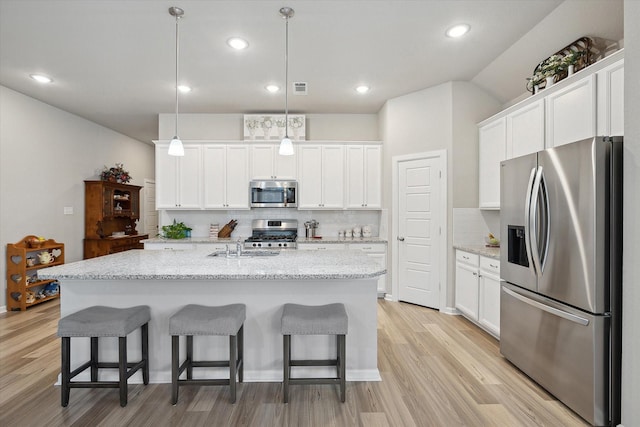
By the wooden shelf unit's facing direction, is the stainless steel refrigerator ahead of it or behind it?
ahead

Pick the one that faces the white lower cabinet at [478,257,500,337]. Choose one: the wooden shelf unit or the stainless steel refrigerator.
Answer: the wooden shelf unit

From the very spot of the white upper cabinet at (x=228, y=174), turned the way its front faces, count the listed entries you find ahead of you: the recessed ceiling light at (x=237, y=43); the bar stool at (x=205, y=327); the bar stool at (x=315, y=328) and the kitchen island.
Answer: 4

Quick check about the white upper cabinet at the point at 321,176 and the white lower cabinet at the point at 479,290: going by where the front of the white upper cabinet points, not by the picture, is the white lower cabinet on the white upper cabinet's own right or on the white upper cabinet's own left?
on the white upper cabinet's own left

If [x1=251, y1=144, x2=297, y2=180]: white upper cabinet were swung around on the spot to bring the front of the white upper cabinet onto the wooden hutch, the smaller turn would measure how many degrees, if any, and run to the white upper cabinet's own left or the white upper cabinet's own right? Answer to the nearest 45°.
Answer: approximately 90° to the white upper cabinet's own right

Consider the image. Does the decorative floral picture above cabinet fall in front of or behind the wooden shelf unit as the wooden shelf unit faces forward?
in front

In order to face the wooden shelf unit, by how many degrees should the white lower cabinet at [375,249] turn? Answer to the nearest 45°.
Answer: approximately 90° to its right

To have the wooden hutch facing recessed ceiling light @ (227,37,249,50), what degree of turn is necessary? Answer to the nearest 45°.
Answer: approximately 45° to its right

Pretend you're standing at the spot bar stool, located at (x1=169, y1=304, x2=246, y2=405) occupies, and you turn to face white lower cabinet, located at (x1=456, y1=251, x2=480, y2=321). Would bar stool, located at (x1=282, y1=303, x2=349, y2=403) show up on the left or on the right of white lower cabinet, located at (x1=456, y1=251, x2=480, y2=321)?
right

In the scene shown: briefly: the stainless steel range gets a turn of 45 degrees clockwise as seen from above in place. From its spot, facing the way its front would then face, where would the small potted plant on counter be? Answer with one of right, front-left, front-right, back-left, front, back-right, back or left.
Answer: front-right

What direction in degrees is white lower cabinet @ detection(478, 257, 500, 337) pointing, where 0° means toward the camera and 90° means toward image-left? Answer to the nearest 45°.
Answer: approximately 45°

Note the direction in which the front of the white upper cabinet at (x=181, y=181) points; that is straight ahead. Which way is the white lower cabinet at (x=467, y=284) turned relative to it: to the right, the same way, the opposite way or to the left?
to the right

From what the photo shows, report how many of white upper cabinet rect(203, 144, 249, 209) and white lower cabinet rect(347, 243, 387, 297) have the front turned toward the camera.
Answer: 2

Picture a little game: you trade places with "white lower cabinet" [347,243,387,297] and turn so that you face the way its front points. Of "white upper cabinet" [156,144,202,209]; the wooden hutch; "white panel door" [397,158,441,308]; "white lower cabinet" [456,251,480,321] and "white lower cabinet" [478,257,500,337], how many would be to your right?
2
